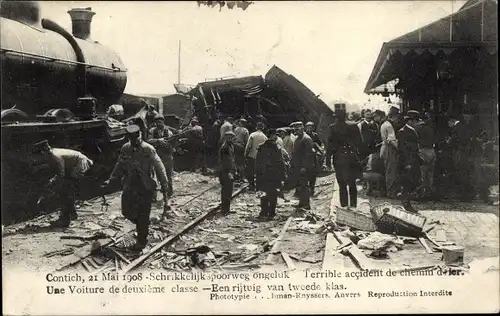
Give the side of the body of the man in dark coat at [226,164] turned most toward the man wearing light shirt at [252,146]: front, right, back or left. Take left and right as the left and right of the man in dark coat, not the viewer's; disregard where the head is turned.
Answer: left

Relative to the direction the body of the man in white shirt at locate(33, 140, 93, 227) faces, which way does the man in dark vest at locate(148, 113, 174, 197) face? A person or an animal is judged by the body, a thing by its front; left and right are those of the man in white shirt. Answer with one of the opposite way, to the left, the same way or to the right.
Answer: to the left

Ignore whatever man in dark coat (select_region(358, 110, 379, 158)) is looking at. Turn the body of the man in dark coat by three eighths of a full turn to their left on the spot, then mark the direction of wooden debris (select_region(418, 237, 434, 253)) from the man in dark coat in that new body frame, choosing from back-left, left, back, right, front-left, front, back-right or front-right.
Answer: back-right

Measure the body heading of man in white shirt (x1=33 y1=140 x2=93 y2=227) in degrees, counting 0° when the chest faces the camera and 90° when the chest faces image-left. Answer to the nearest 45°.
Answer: approximately 90°

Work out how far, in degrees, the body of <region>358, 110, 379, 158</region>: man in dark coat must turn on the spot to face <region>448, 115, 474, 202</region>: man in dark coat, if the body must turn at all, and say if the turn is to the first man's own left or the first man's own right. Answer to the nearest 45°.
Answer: approximately 45° to the first man's own left

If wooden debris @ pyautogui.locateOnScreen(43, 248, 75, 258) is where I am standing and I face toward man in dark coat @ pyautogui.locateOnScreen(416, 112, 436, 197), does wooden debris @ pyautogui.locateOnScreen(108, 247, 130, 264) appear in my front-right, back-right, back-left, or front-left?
front-right

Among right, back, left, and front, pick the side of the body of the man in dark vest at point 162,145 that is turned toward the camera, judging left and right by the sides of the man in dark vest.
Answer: front
